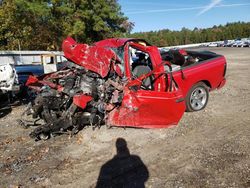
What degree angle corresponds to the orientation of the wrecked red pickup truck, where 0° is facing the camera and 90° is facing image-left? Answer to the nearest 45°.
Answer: approximately 45°
